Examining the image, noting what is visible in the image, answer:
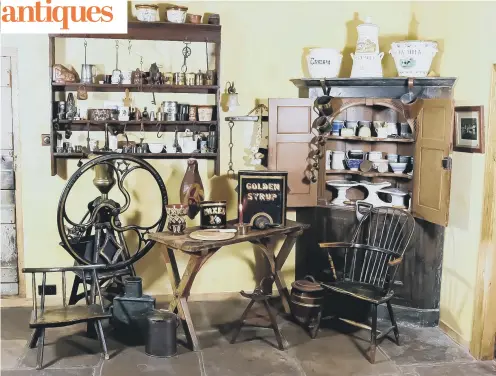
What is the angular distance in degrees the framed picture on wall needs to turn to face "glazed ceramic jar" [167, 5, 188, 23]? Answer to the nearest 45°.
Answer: approximately 45° to its right

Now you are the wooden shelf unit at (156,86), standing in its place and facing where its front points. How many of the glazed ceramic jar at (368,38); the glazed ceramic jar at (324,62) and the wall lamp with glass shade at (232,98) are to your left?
3

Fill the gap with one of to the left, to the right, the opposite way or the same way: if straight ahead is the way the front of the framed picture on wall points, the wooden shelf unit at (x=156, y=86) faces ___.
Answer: to the left

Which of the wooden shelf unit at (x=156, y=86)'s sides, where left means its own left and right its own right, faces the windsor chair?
left

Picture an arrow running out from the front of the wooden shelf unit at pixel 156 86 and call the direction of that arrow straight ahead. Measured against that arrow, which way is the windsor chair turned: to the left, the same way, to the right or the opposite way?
to the right

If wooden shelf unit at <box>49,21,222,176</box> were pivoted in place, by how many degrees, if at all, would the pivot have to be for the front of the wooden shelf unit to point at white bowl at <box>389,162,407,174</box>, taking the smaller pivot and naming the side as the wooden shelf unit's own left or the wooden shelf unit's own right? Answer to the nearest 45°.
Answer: approximately 90° to the wooden shelf unit's own left

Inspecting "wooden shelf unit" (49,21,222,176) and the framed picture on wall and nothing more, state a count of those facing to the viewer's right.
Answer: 0

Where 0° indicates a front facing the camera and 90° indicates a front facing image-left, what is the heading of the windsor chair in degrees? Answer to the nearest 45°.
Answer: approximately 45°

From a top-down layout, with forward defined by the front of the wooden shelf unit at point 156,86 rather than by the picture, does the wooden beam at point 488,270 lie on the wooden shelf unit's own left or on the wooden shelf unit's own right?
on the wooden shelf unit's own left

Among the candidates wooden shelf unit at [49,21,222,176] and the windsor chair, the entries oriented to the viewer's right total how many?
0

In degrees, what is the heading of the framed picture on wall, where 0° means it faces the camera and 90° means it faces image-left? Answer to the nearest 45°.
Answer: approximately 45°
